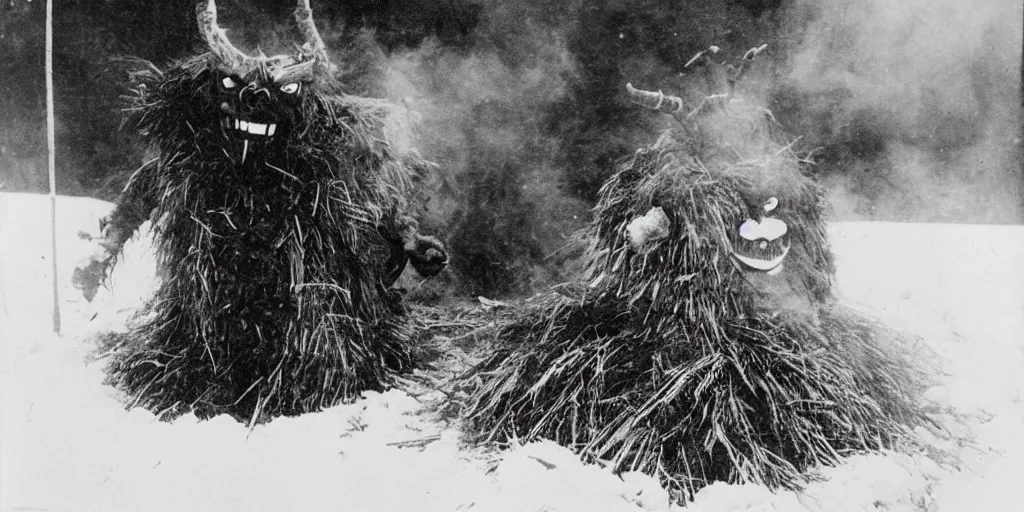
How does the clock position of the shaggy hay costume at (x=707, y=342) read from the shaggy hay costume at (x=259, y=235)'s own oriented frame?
the shaggy hay costume at (x=707, y=342) is roughly at 10 o'clock from the shaggy hay costume at (x=259, y=235).

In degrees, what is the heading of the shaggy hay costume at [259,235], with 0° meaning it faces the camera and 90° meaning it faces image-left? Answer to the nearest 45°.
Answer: approximately 0°
